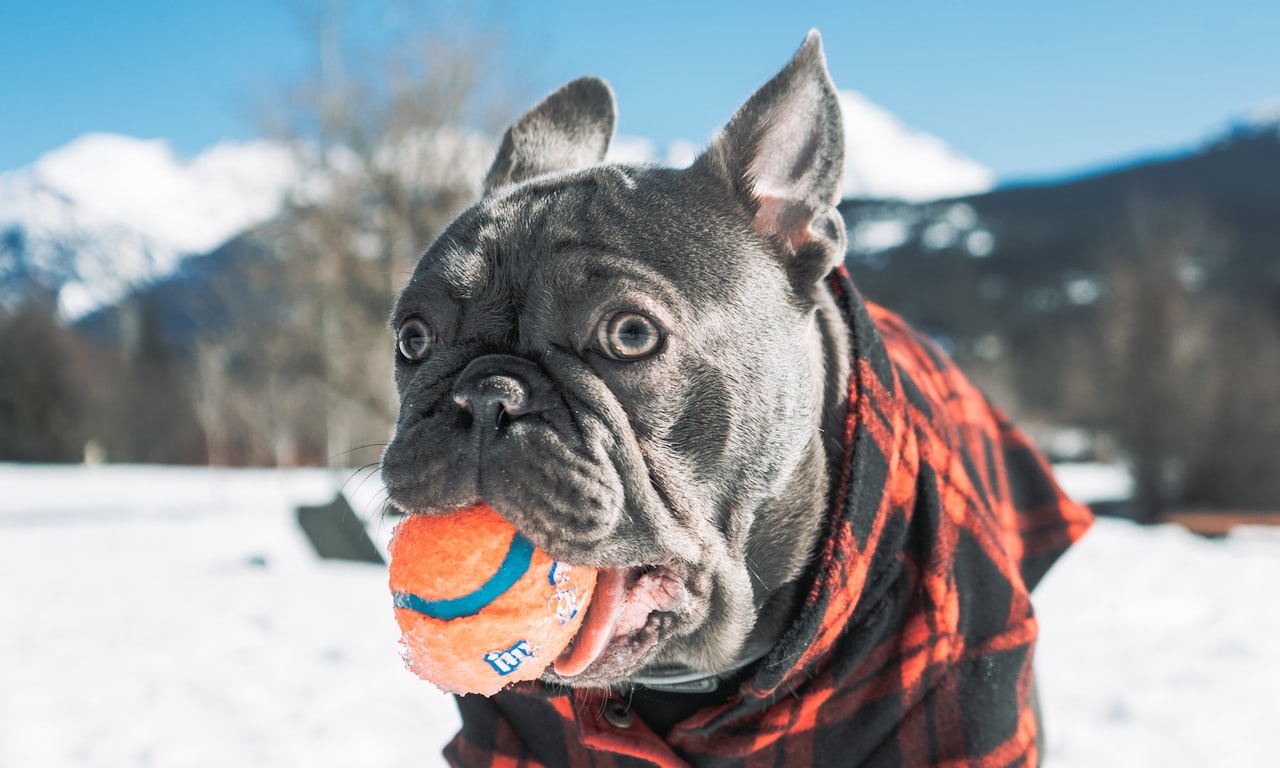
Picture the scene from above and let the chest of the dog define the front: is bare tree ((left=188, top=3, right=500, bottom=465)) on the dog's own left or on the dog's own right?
on the dog's own right

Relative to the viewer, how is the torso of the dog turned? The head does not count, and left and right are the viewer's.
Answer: facing the viewer and to the left of the viewer

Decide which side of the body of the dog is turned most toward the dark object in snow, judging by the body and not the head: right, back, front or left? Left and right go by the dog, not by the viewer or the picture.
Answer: right
